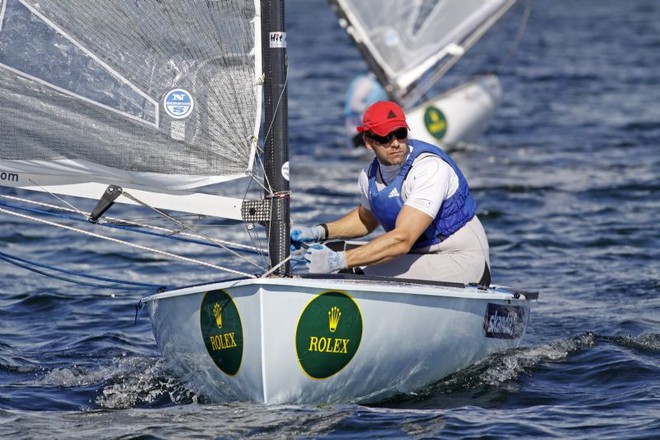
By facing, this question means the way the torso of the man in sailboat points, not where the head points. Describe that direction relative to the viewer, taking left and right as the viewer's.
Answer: facing the viewer and to the left of the viewer

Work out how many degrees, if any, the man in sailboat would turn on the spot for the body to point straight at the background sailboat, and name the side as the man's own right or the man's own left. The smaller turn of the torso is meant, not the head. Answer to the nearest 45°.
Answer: approximately 135° to the man's own right
